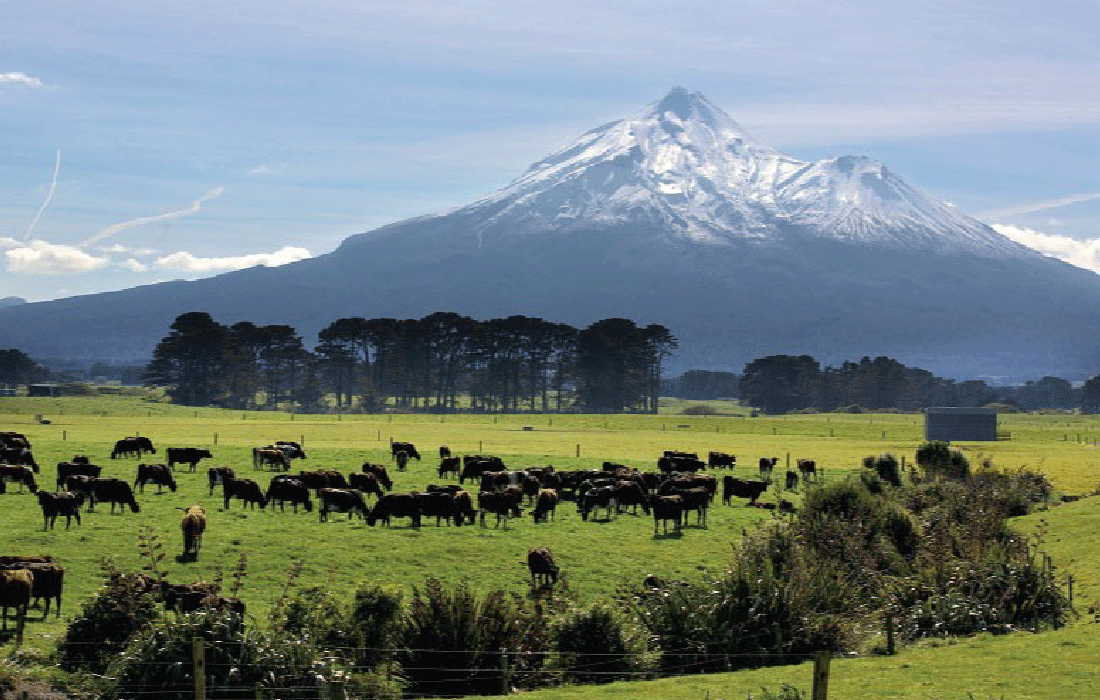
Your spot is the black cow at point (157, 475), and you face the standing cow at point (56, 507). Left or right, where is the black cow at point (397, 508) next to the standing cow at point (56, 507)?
left

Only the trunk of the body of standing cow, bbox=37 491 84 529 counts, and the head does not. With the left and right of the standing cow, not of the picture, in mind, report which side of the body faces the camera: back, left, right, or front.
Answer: left

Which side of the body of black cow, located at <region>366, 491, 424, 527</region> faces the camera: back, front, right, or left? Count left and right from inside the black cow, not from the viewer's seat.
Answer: left
